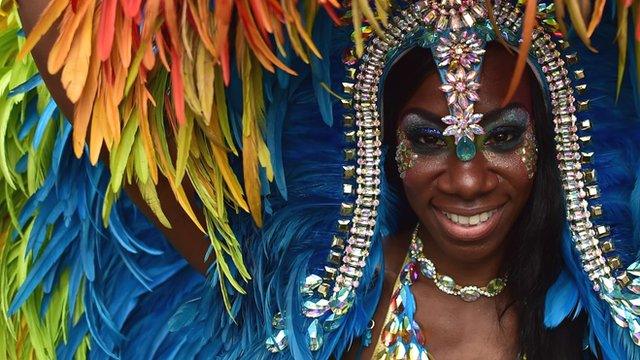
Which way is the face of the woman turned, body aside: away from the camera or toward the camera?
toward the camera

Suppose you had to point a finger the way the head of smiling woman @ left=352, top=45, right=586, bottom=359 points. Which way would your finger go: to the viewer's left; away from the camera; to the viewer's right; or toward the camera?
toward the camera

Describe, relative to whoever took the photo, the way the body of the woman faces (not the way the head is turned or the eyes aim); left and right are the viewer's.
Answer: facing the viewer
